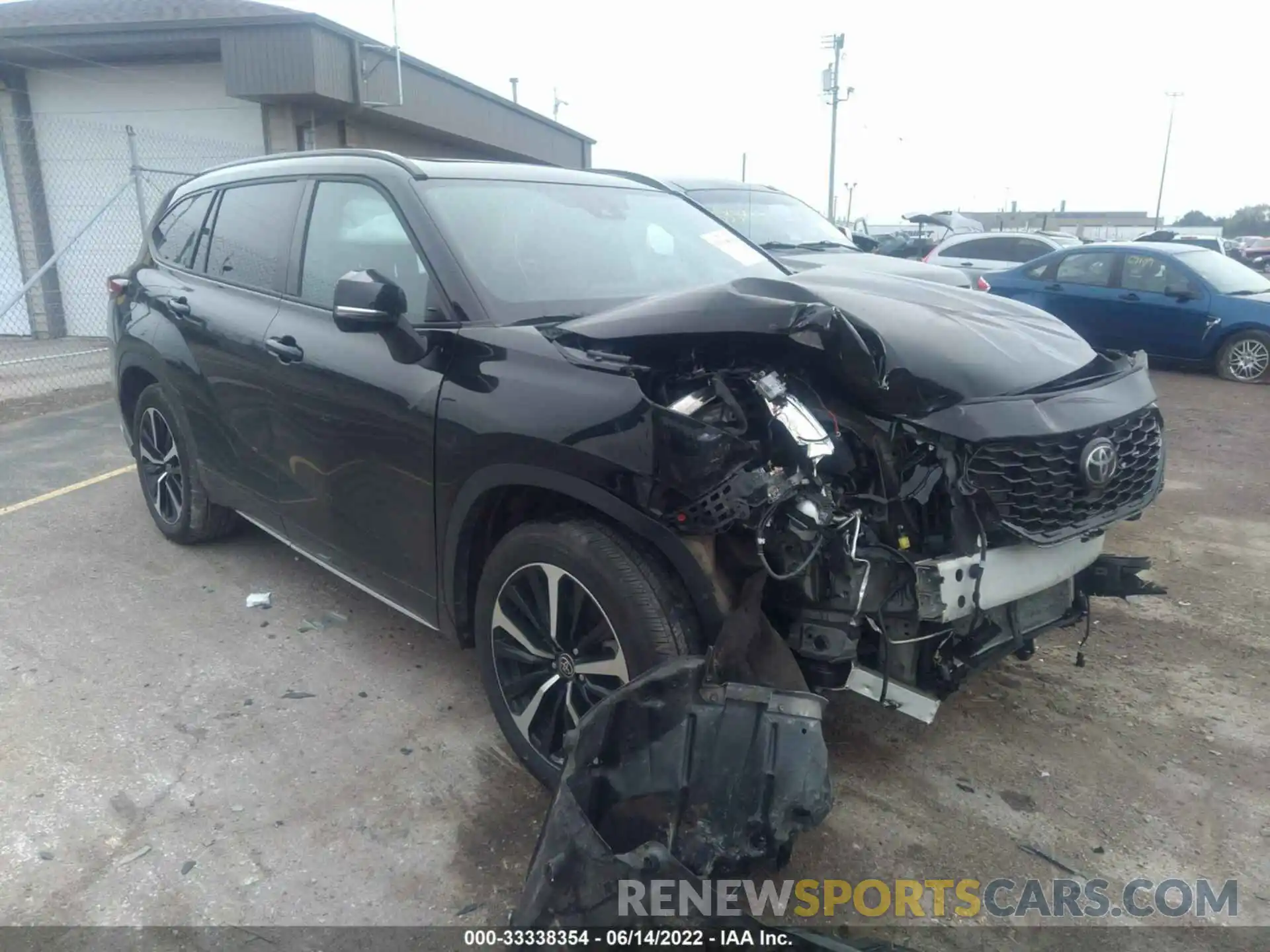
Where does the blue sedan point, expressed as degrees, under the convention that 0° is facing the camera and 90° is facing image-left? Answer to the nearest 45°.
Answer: approximately 315°

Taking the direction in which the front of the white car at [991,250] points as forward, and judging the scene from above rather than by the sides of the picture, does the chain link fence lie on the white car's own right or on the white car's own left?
on the white car's own right

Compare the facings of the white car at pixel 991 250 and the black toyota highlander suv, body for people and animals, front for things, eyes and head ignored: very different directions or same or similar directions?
same or similar directions

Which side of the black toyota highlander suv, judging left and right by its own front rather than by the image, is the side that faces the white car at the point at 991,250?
left

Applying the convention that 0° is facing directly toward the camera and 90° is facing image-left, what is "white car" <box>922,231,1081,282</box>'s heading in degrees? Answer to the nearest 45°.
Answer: approximately 315°

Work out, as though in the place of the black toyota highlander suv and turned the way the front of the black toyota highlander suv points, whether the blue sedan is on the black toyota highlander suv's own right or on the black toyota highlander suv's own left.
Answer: on the black toyota highlander suv's own left

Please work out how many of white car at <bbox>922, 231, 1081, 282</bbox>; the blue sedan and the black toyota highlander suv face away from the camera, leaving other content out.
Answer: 0

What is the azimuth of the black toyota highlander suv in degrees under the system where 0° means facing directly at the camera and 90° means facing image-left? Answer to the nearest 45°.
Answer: approximately 315°

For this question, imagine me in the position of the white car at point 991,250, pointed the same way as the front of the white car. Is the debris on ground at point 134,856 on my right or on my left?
on my right

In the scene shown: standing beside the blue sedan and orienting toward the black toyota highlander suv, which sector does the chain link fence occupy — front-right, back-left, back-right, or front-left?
front-right
